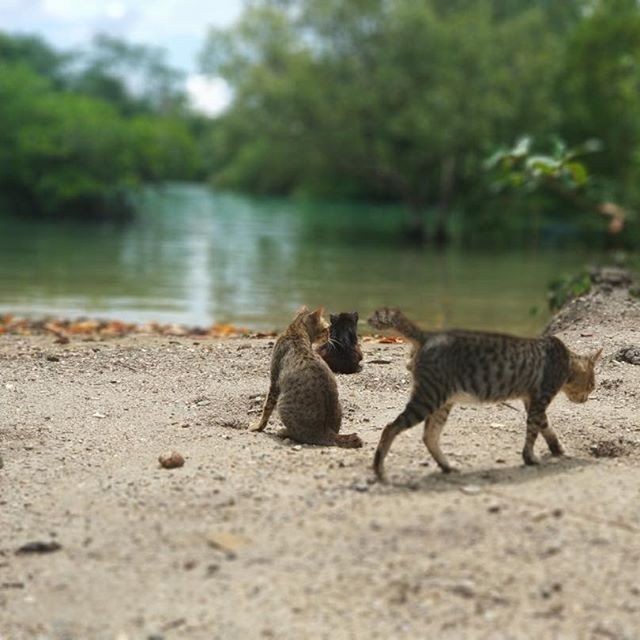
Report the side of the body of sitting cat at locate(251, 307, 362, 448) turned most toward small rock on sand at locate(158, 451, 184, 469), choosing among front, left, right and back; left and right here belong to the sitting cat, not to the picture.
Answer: left

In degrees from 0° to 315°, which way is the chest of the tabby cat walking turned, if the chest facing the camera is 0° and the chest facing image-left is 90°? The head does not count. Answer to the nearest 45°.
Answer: approximately 270°

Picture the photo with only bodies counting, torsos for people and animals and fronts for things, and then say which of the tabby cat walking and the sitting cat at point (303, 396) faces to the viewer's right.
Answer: the tabby cat walking

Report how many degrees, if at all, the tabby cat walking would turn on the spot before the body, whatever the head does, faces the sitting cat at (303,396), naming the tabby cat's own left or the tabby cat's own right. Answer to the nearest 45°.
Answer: approximately 135° to the tabby cat's own left

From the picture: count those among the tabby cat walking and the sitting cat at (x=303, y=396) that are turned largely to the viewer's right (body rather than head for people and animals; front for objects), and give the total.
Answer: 1

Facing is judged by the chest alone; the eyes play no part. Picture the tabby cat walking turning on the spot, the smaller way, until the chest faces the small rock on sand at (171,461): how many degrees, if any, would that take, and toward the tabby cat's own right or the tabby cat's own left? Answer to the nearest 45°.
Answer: approximately 180°

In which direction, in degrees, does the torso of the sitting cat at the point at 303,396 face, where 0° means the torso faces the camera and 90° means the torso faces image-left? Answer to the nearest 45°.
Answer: approximately 135°
